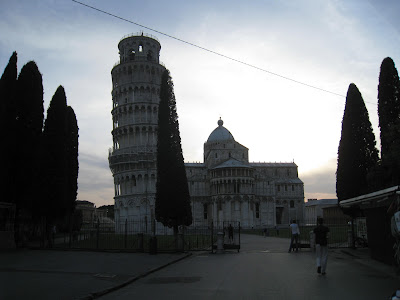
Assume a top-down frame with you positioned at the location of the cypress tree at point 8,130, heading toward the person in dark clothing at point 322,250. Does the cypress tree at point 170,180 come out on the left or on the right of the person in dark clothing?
left

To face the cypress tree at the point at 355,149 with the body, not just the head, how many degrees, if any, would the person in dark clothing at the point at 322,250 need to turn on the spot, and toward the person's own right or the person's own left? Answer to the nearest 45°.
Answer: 0° — they already face it

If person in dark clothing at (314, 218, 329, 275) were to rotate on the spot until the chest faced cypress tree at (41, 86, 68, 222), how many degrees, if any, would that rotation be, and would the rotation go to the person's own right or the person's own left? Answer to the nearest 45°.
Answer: approximately 45° to the person's own left

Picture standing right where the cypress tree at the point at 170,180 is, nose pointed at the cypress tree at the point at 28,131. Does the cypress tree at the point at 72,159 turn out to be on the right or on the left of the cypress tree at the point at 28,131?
right

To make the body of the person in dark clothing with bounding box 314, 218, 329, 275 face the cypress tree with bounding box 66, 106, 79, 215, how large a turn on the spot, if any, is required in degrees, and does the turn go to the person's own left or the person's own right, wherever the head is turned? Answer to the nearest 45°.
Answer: approximately 45° to the person's own left

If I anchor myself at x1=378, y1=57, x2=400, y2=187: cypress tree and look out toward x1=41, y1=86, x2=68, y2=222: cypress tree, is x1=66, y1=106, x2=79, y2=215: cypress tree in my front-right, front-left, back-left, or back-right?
front-right
